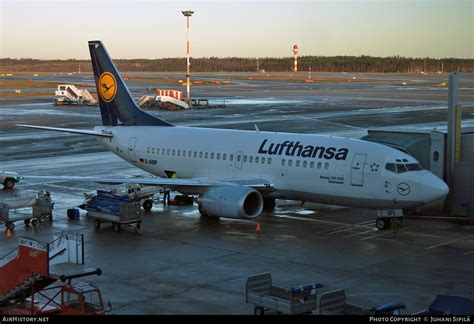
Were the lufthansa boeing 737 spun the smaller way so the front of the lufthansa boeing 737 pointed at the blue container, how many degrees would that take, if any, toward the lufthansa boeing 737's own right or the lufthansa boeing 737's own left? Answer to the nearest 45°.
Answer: approximately 135° to the lufthansa boeing 737's own right

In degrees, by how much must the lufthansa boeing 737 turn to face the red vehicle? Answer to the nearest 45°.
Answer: approximately 45° to its right

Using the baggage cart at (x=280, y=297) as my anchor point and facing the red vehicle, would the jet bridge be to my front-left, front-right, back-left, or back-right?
back-right

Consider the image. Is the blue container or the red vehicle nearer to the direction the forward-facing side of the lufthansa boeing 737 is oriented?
the red vehicle

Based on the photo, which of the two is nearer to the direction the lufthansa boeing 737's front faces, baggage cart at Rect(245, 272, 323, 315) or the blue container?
the baggage cart

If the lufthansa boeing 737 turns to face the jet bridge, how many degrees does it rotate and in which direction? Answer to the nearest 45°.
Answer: approximately 45° to its left

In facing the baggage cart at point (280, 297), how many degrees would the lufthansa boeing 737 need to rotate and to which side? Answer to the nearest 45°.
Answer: approximately 45° to its right

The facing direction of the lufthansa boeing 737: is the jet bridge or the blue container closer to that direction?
the jet bridge

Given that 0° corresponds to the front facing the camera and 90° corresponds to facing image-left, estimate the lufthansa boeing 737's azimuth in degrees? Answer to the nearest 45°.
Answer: approximately 315°
